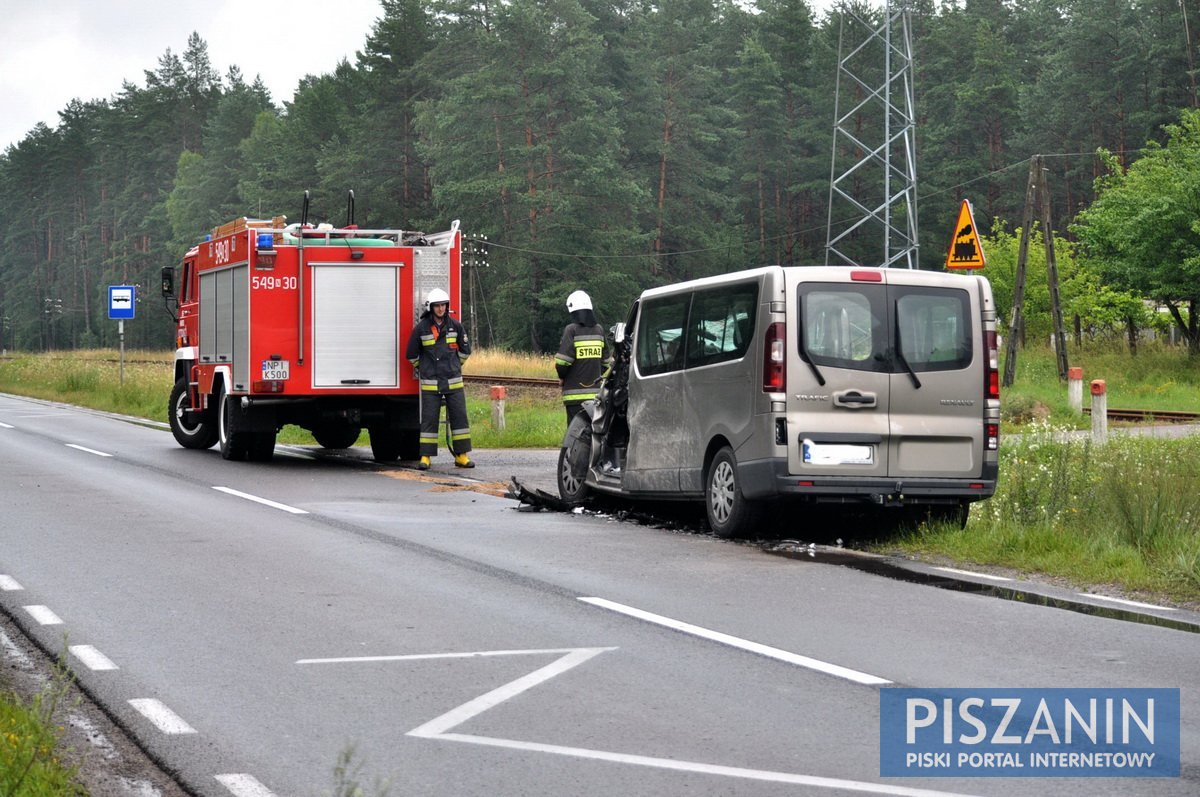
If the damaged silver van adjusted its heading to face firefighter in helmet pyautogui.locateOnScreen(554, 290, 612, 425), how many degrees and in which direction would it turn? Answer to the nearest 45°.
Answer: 0° — it already faces them

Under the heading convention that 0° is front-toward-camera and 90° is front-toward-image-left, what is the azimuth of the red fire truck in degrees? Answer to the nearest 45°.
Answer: approximately 180°

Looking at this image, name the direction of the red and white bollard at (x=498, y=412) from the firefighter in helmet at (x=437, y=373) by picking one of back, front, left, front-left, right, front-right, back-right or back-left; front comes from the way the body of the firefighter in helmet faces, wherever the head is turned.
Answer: back

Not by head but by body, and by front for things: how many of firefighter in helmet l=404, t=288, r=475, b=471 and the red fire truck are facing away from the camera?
1

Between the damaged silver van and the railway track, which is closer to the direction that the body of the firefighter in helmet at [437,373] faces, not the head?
the damaged silver van

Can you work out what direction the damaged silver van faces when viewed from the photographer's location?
facing away from the viewer and to the left of the viewer

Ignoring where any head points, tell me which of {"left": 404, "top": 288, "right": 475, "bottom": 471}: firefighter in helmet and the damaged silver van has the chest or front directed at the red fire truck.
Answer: the damaged silver van

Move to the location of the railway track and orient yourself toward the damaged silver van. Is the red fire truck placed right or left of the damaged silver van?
right

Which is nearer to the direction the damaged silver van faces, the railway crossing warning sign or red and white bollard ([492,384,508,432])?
the red and white bollard

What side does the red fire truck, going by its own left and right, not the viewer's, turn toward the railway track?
right

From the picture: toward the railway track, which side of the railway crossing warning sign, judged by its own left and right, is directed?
back

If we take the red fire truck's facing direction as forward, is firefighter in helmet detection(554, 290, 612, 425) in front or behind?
behind
